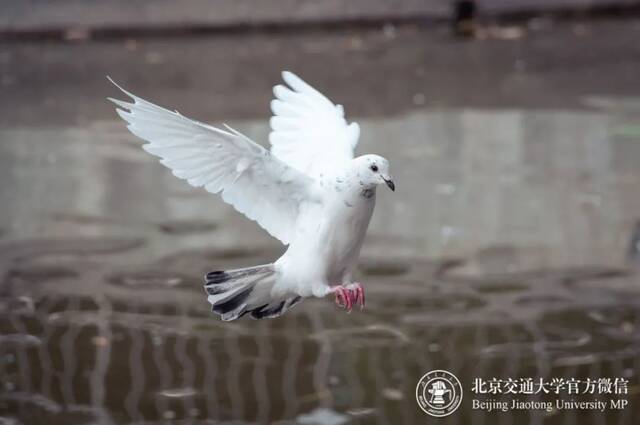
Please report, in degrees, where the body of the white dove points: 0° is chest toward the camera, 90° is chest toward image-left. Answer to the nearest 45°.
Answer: approximately 270°
